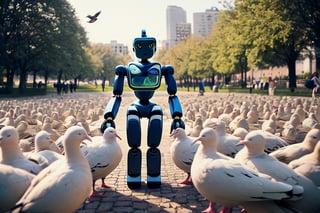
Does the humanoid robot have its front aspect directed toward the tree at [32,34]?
no

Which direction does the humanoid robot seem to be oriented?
toward the camera

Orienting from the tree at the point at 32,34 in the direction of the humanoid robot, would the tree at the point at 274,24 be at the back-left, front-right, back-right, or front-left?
front-left

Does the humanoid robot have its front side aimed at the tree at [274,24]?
no

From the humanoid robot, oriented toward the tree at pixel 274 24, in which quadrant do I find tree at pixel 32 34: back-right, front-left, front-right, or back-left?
front-left

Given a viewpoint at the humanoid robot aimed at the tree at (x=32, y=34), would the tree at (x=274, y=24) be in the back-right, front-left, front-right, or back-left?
front-right

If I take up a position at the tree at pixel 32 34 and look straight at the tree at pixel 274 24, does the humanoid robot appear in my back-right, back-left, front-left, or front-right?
front-right
